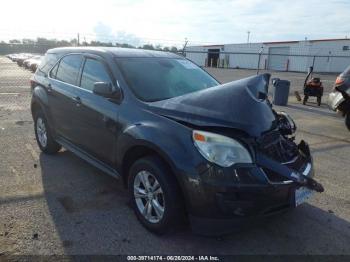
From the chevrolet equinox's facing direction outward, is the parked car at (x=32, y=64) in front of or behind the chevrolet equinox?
behind

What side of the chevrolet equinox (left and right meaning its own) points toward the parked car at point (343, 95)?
left

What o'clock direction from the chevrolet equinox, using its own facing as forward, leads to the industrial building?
The industrial building is roughly at 8 o'clock from the chevrolet equinox.

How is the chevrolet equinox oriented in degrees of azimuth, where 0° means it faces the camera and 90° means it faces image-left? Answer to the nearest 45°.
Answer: approximately 315°

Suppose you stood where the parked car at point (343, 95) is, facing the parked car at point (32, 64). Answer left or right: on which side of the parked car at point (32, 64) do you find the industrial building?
right
